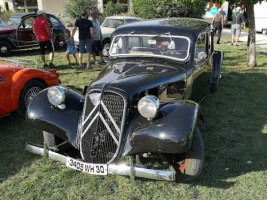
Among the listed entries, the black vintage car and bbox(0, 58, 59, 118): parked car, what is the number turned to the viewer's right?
0

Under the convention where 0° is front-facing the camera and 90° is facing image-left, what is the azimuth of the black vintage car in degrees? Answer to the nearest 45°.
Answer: approximately 45°

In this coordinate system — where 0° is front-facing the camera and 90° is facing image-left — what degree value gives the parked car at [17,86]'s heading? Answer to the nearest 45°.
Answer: approximately 45°

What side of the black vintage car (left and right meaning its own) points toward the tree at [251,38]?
back

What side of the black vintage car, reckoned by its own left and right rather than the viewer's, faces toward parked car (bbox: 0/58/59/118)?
right

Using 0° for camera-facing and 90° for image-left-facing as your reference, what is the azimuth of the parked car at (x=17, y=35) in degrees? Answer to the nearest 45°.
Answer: approximately 45°

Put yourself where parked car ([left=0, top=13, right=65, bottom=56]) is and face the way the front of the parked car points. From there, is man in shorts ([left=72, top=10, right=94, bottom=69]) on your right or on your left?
on your left

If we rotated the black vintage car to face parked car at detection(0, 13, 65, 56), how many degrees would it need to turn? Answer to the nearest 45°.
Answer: approximately 90° to its right
